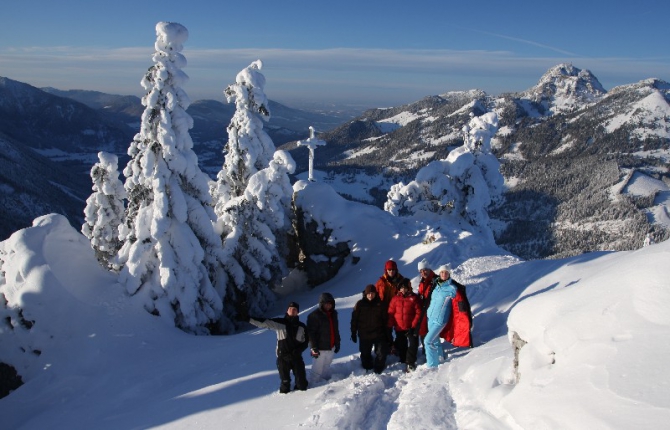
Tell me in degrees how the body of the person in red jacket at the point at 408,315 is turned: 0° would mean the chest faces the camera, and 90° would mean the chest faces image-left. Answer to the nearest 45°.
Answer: approximately 0°

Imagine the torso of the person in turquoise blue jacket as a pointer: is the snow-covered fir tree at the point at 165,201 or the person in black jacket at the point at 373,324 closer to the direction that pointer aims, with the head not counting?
the person in black jacket

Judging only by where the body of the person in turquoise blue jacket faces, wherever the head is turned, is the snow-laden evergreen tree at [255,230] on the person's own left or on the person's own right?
on the person's own right

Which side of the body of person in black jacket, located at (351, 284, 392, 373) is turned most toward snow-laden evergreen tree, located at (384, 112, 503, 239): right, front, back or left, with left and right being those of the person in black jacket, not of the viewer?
back

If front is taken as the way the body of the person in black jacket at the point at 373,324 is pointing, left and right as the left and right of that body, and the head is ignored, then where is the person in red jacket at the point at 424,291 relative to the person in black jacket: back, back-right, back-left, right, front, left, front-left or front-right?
back-left

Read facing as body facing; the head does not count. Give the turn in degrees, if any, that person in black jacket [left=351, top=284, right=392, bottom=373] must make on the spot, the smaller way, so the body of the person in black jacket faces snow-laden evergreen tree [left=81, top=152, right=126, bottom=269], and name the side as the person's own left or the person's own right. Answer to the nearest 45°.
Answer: approximately 135° to the person's own right

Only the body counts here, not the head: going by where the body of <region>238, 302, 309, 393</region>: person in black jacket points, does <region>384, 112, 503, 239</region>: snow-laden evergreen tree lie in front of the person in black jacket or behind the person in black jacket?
behind

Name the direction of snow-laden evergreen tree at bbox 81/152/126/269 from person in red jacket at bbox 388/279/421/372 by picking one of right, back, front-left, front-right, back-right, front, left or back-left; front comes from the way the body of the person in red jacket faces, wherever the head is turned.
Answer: back-right

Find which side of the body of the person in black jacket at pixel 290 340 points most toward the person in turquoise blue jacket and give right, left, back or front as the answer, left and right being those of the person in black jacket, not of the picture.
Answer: left
